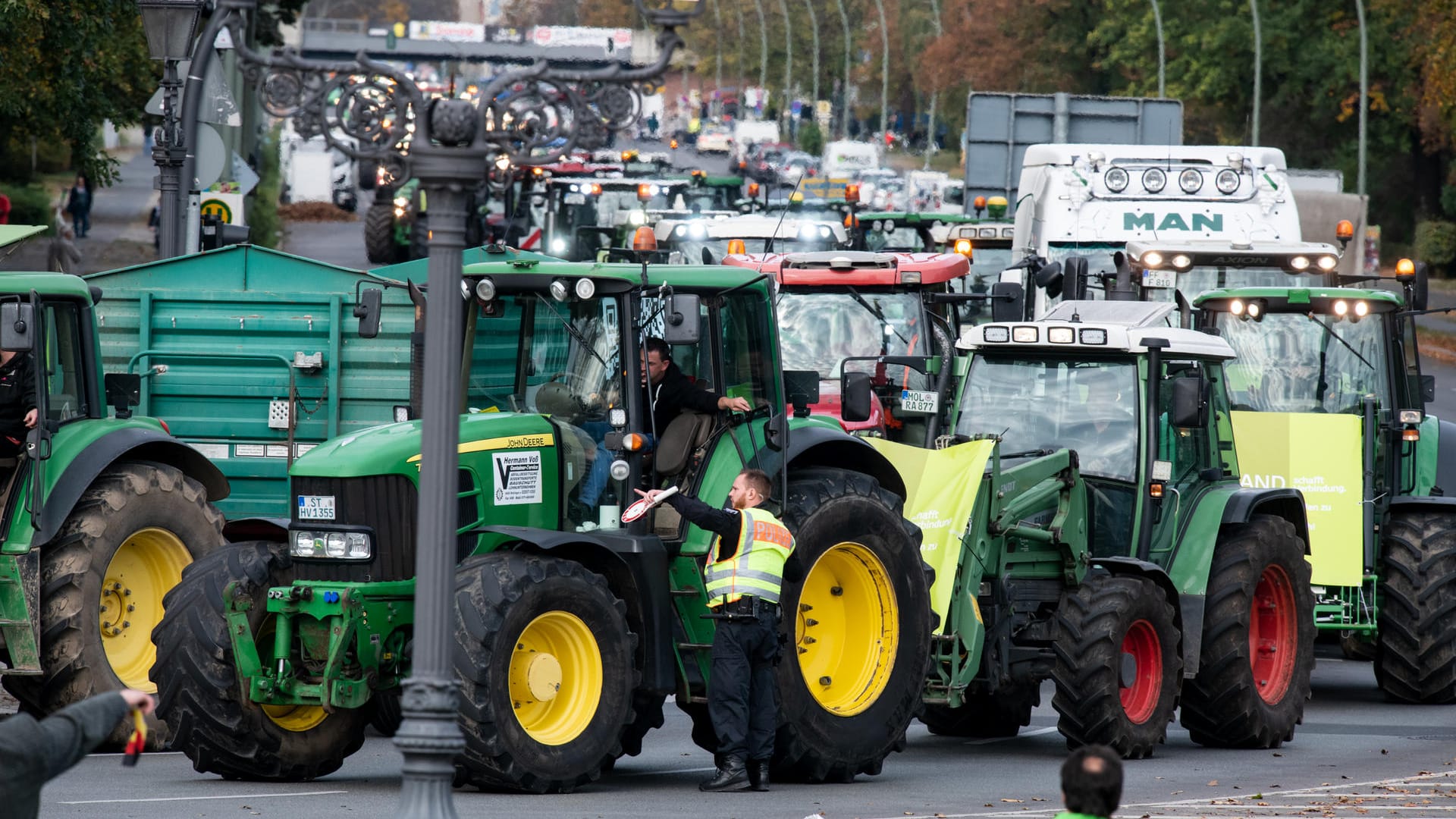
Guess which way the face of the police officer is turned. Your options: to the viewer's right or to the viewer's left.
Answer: to the viewer's left

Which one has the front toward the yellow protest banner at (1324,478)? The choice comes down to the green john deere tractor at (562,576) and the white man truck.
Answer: the white man truck

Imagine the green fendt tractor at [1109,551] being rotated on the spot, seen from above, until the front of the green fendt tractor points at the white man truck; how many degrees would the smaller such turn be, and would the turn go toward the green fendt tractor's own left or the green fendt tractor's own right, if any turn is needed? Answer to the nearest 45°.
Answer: approximately 135° to the green fendt tractor's own right

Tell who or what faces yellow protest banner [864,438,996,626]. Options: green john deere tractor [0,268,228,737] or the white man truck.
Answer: the white man truck

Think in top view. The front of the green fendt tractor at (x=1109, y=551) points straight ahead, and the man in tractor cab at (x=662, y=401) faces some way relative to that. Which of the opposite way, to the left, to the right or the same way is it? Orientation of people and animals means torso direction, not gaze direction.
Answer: the same way

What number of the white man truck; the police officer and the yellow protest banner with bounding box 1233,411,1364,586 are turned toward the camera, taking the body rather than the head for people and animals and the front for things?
2

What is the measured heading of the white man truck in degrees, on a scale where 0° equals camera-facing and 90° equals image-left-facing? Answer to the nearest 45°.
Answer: approximately 0°

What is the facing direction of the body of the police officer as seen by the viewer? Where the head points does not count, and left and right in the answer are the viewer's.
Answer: facing away from the viewer and to the left of the viewer

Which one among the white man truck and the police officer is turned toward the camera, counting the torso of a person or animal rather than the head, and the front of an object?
the white man truck

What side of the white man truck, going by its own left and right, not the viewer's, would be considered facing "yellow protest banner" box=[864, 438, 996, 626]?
front

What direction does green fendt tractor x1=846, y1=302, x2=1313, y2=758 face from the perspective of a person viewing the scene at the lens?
facing the viewer and to the left of the viewer

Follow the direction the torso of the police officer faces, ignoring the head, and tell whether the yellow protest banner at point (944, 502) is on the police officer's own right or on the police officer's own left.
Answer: on the police officer's own right

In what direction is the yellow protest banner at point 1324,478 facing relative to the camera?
toward the camera
